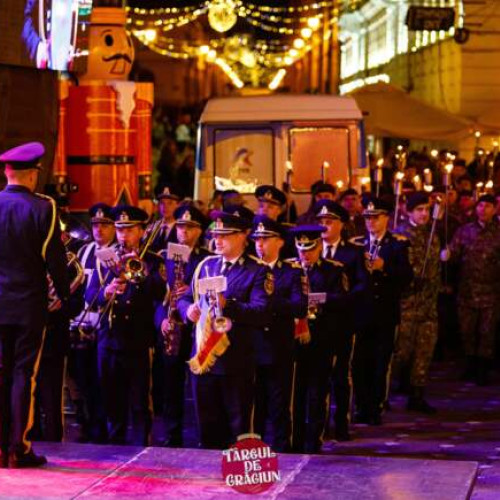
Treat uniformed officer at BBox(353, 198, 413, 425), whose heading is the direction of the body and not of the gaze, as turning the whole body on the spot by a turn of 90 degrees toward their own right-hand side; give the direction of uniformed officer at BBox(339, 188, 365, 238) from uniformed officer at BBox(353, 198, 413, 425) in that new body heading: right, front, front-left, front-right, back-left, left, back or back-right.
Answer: front-right

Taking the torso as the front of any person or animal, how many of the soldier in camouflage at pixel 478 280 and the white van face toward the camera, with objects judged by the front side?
1

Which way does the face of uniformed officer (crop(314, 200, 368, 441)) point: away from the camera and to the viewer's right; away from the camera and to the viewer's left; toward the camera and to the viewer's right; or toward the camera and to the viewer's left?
toward the camera and to the viewer's left

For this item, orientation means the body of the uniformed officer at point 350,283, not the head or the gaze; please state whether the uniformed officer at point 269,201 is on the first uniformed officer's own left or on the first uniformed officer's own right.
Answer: on the first uniformed officer's own right

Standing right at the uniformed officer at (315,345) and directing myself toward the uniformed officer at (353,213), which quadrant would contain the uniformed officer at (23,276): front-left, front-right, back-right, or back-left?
back-left

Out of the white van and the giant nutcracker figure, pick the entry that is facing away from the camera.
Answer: the white van

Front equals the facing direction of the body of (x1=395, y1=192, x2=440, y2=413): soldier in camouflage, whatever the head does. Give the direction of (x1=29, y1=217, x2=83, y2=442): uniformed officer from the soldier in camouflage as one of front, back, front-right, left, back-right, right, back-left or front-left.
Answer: right

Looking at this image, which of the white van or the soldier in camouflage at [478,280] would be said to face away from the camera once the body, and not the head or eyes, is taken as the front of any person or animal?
the white van

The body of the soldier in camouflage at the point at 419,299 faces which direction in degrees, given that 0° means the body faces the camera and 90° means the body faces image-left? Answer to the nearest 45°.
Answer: approximately 315°

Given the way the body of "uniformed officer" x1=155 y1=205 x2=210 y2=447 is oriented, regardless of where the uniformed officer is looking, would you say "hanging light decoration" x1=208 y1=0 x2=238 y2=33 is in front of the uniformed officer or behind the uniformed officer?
behind

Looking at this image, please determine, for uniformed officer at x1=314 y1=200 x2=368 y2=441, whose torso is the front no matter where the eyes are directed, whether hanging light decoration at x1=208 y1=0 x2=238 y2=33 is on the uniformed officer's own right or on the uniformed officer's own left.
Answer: on the uniformed officer's own right

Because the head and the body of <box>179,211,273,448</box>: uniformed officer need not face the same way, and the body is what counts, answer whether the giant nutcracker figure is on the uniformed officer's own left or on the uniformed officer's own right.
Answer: on the uniformed officer's own right

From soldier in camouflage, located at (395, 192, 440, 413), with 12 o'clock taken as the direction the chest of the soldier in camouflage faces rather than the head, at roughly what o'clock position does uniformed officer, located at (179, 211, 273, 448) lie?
The uniformed officer is roughly at 2 o'clock from the soldier in camouflage.

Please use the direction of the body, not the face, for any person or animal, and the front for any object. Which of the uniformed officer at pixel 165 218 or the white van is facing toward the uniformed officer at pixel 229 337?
the uniformed officer at pixel 165 218
